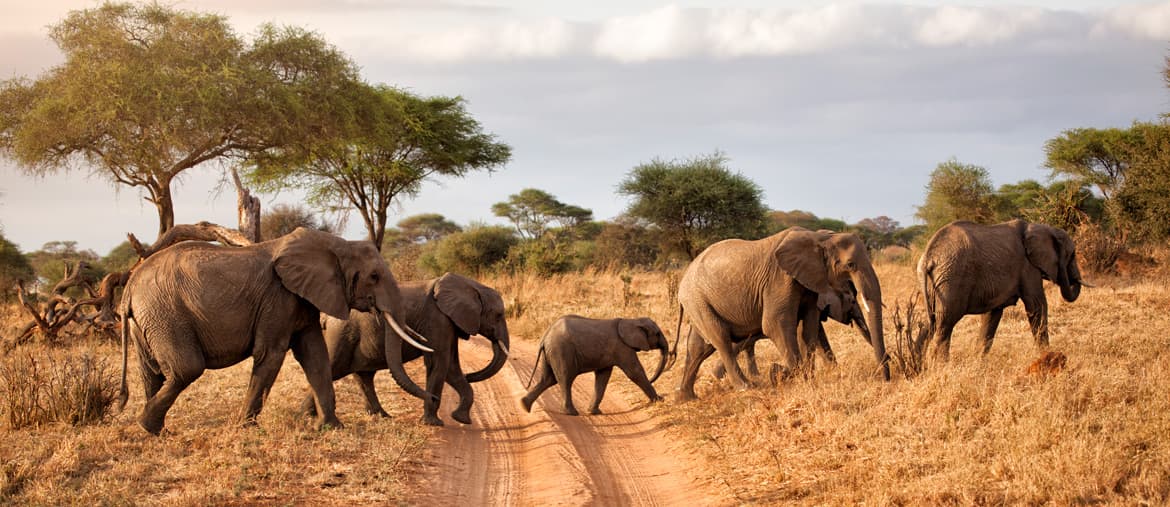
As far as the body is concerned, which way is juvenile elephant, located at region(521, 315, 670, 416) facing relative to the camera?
to the viewer's right

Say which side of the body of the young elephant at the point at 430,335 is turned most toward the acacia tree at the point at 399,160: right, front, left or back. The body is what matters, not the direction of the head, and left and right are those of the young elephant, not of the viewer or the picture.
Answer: left

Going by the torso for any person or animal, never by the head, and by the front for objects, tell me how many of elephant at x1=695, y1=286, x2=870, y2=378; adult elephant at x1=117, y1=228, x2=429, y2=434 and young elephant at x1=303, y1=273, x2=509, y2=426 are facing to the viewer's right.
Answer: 3

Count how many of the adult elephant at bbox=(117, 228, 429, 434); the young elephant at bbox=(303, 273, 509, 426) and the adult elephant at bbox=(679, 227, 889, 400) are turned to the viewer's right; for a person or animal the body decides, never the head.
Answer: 3

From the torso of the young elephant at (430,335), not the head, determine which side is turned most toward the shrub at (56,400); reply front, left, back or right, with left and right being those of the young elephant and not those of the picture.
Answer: back

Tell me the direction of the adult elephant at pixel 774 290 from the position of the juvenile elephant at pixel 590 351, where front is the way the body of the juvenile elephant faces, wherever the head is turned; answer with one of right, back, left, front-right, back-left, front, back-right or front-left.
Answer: front

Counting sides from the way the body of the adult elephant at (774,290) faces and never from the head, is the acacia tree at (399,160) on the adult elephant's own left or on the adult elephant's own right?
on the adult elephant's own left

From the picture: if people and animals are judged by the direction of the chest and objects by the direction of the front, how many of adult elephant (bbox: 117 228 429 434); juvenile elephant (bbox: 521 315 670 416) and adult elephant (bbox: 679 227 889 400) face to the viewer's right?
3

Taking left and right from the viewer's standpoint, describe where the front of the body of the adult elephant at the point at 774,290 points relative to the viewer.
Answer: facing to the right of the viewer

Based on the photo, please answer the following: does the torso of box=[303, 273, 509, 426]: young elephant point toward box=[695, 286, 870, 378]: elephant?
yes

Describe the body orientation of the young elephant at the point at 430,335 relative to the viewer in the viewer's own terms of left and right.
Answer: facing to the right of the viewer

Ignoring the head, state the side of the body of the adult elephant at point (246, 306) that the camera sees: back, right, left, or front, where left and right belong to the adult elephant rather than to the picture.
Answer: right

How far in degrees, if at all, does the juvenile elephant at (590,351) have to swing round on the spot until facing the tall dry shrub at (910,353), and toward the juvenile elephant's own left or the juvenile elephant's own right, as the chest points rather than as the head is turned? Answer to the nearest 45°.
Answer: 0° — it already faces it

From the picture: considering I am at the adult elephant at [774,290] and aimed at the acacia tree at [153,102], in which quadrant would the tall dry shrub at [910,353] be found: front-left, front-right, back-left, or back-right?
back-right

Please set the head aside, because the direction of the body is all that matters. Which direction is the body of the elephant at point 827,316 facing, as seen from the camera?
to the viewer's right
